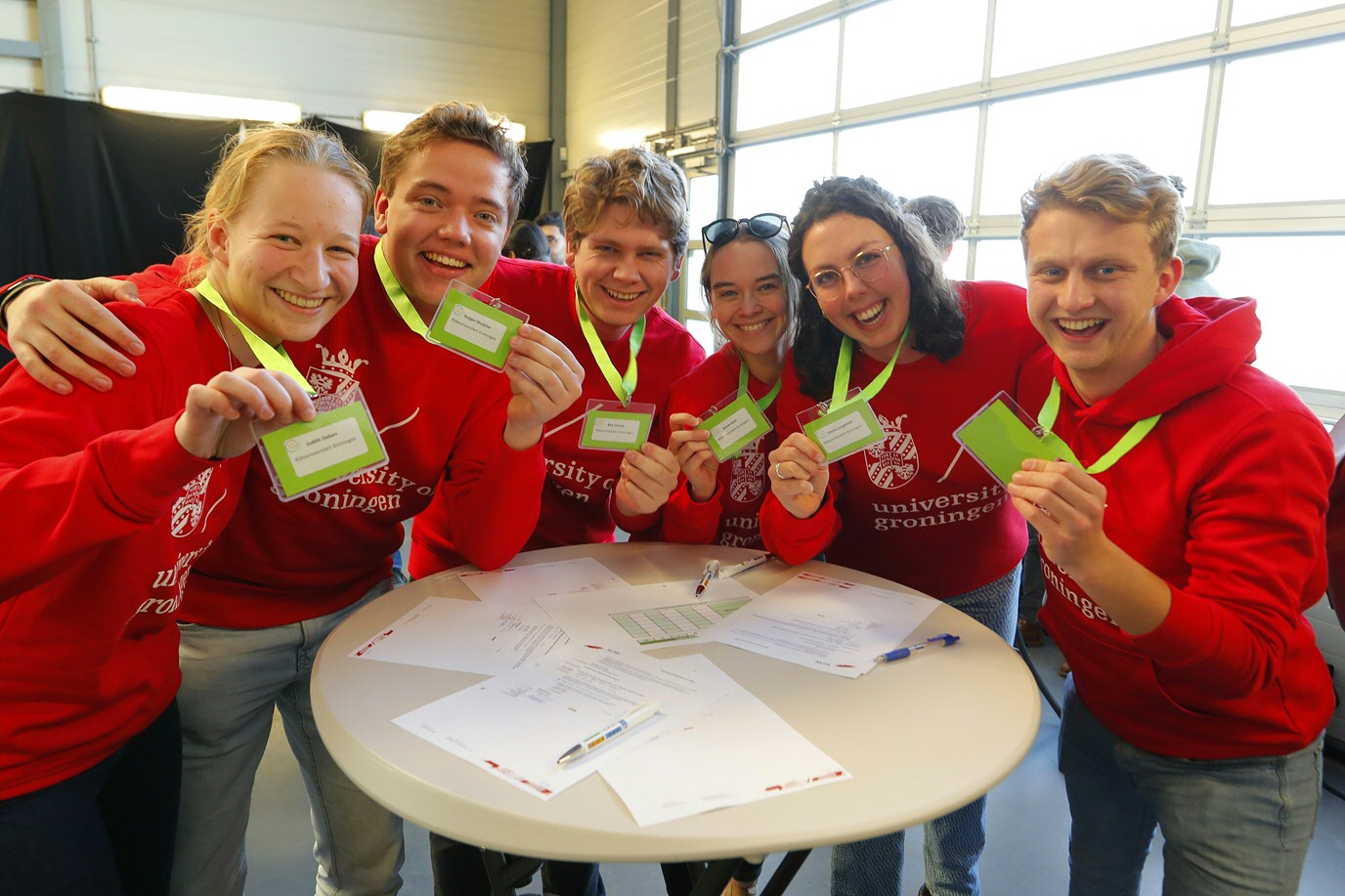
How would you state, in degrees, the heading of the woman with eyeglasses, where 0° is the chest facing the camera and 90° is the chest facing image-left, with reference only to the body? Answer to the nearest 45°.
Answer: approximately 0°

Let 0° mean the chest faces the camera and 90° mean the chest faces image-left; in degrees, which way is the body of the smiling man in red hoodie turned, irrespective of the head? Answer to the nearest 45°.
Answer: approximately 45°

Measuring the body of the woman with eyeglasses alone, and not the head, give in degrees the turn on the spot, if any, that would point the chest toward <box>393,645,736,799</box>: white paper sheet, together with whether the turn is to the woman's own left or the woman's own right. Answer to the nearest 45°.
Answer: approximately 45° to the woman's own right

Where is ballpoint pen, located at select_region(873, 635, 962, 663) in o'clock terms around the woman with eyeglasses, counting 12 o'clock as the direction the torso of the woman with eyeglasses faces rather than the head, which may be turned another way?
The ballpoint pen is roughly at 12 o'clock from the woman with eyeglasses.

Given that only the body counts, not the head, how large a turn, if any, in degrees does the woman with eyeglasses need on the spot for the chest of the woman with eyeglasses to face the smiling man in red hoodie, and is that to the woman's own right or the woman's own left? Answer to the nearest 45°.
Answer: approximately 45° to the woman's own left

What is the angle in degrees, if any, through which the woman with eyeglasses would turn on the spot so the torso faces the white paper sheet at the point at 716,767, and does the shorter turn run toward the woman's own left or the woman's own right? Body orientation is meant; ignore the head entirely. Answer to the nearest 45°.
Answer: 0° — they already face it

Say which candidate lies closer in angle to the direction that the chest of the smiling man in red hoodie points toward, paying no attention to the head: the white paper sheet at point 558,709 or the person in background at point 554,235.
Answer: the white paper sheet

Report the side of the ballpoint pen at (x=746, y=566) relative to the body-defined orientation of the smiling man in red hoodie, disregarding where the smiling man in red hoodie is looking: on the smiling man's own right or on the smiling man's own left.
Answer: on the smiling man's own right
